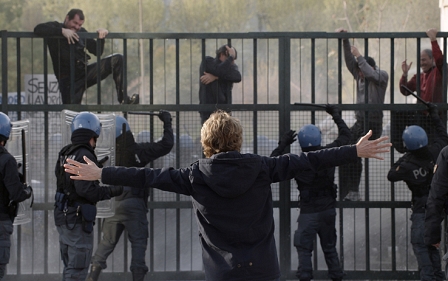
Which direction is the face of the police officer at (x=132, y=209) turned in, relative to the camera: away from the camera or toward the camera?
away from the camera

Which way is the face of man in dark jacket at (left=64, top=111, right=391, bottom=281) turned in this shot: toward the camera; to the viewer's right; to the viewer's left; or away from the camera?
away from the camera

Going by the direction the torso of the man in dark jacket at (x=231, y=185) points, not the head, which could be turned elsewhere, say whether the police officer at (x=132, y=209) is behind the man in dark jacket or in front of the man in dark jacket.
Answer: in front

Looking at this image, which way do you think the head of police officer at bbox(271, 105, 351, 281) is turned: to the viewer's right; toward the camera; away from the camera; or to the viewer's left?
away from the camera

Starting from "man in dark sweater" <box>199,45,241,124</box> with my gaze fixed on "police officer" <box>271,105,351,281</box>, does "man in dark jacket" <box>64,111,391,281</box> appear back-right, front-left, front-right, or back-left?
front-right

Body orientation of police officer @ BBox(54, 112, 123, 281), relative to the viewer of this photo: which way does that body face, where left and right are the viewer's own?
facing away from the viewer and to the right of the viewer

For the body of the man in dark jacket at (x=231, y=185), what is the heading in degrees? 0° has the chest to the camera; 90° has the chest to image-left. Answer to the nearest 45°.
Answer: approximately 180°

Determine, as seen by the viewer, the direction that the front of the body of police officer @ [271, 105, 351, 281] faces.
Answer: away from the camera

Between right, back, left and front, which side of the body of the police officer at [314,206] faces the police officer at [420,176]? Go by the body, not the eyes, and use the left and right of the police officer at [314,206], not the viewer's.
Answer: right
